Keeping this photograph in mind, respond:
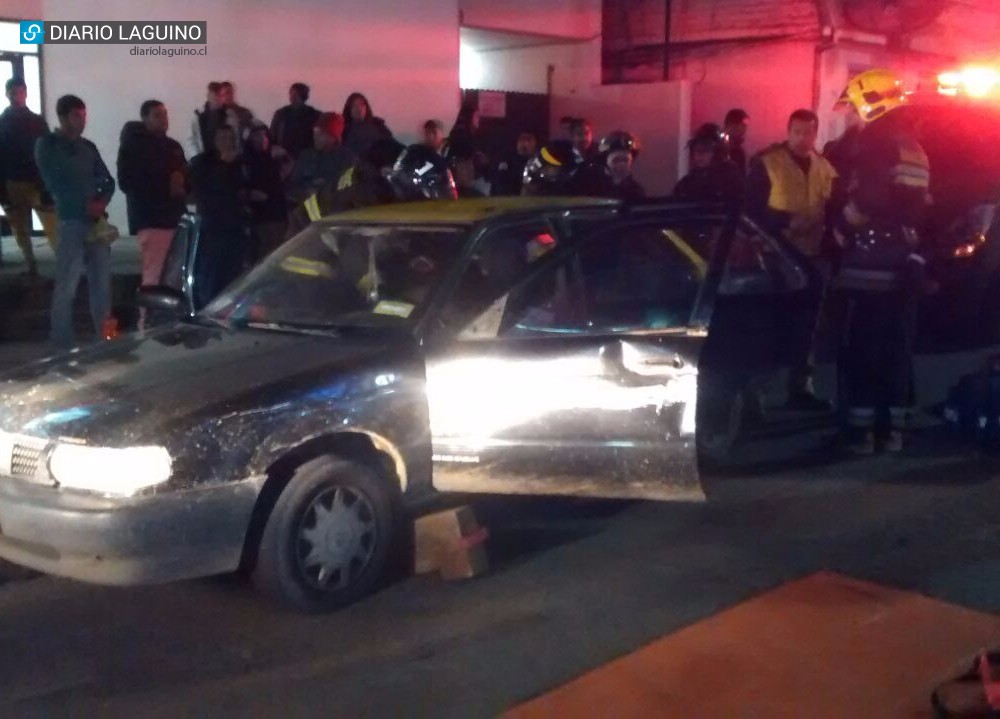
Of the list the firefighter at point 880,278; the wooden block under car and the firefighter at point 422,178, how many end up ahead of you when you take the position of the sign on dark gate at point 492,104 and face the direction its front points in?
3

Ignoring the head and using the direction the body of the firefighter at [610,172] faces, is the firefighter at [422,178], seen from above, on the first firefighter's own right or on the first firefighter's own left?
on the first firefighter's own right

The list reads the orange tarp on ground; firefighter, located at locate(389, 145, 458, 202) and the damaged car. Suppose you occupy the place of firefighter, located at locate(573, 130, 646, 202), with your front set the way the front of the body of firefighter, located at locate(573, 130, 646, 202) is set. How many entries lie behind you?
0

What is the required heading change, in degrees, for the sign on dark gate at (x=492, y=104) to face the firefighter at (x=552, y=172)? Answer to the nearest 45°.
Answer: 0° — it already faces them

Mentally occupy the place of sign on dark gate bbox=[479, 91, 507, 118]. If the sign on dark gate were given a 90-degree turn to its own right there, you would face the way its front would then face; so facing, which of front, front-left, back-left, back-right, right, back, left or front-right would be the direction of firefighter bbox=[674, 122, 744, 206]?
left

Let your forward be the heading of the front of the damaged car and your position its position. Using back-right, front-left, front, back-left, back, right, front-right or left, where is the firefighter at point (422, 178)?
back-right

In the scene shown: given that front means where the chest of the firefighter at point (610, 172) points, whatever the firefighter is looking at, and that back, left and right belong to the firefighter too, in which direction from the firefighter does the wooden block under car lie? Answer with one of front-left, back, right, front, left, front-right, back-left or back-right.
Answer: front

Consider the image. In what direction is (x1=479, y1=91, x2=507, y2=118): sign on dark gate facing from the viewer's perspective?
toward the camera

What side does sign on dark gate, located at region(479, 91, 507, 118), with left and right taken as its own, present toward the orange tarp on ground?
front
